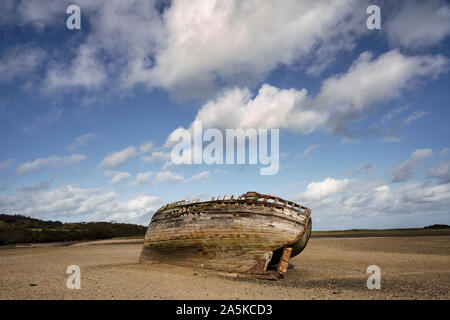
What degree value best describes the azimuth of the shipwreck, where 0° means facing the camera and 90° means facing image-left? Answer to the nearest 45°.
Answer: approximately 135°
